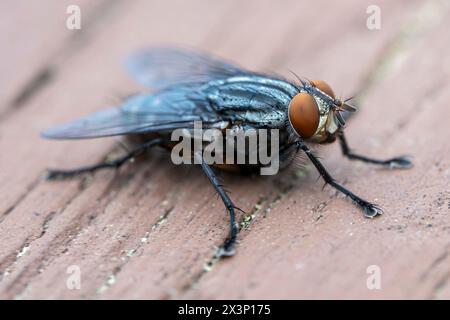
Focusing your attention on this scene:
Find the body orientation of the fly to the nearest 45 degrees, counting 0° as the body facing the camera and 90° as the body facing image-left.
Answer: approximately 315°
